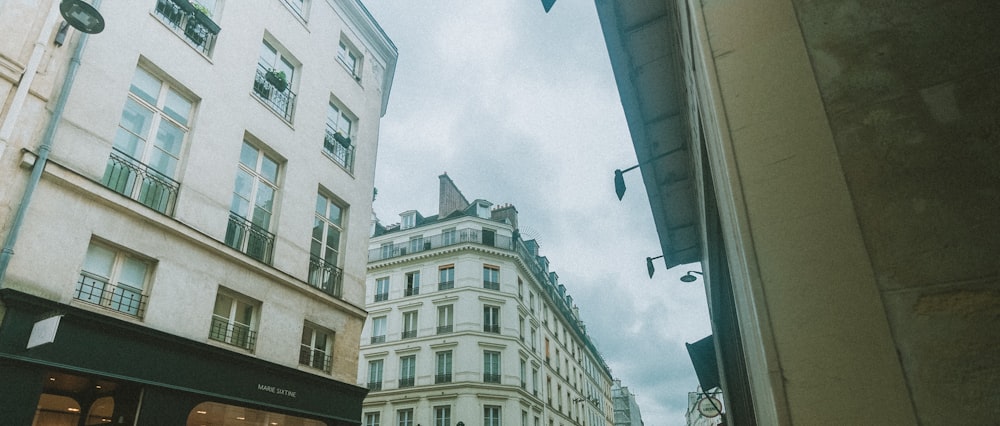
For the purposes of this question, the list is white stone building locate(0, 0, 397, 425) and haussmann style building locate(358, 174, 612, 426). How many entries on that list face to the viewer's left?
0

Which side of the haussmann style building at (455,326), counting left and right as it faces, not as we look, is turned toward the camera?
front

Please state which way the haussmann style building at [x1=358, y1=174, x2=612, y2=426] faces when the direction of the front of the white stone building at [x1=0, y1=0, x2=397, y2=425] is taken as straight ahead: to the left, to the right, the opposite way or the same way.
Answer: to the right

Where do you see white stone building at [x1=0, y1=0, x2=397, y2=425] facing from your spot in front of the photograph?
facing the viewer and to the right of the viewer

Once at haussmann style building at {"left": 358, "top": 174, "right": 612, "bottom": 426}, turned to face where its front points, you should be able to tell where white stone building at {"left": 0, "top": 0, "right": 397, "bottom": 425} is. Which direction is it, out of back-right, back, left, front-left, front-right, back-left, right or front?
front

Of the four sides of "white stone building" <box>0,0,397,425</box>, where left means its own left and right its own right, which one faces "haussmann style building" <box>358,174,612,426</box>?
left
